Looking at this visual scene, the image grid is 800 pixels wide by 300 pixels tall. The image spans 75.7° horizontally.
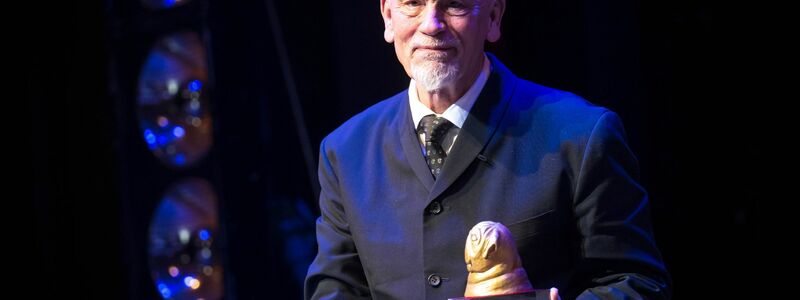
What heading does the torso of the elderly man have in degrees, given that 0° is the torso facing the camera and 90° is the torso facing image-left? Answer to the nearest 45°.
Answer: approximately 45°
